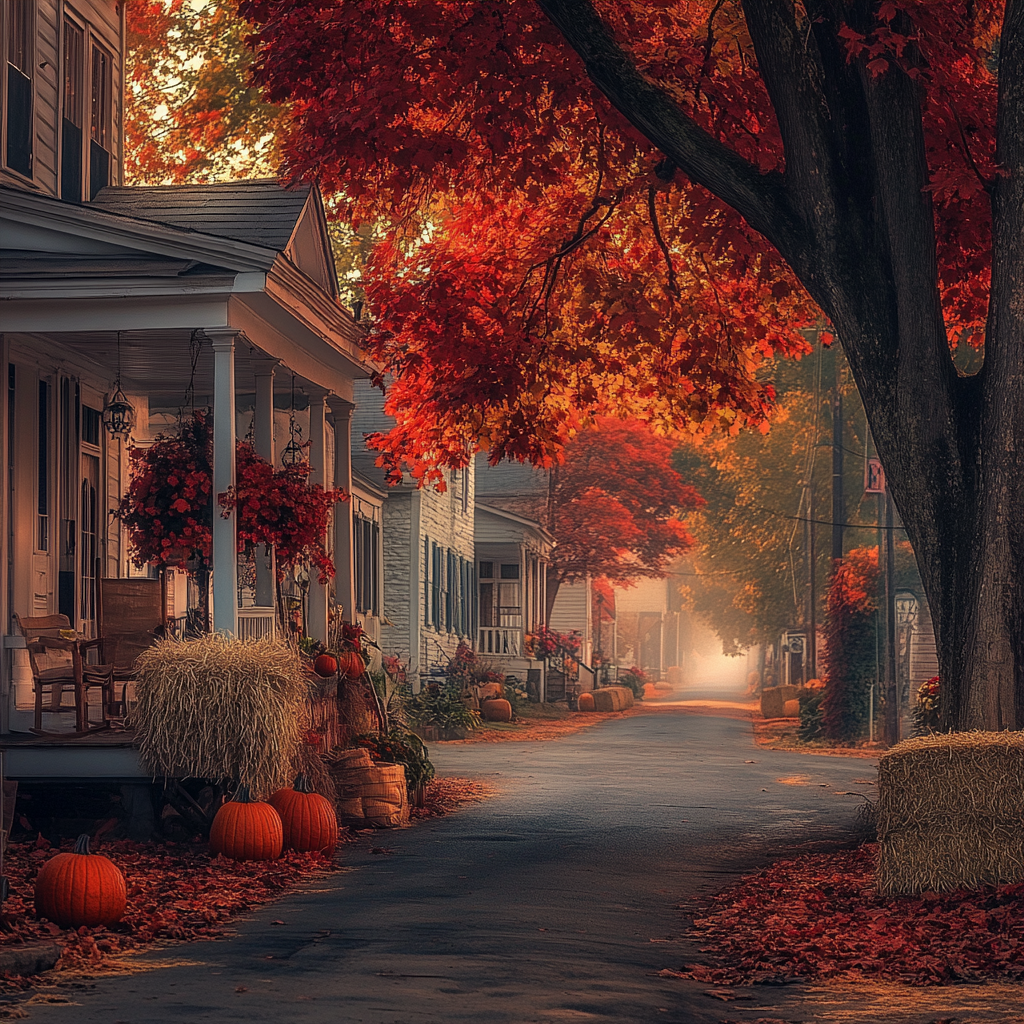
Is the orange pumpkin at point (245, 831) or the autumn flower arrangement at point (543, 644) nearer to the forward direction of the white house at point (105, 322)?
the orange pumpkin

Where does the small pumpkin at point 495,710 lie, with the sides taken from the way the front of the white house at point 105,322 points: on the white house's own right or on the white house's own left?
on the white house's own left

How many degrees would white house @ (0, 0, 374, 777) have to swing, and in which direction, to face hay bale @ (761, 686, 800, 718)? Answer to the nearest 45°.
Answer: approximately 90° to its left

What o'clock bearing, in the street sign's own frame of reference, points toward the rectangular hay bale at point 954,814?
The rectangular hay bale is roughly at 12 o'clock from the street sign.

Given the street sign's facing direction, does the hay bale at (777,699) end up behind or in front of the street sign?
behind

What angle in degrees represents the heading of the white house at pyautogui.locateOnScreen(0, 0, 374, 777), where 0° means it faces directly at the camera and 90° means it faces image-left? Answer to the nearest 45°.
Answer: approximately 315°

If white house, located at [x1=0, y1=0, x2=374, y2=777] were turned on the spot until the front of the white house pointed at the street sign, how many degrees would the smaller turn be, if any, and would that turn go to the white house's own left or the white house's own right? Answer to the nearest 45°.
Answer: approximately 90° to the white house's own left
